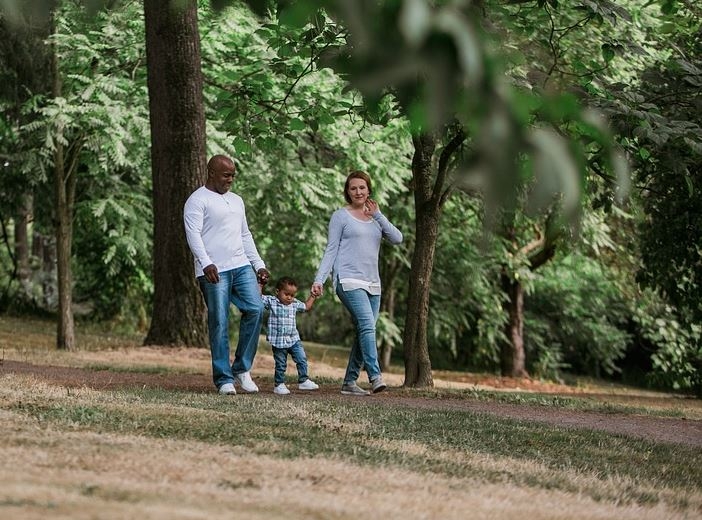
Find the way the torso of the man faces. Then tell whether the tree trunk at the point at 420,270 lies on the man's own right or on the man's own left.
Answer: on the man's own left

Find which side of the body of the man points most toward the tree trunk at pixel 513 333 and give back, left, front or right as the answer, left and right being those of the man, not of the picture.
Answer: left

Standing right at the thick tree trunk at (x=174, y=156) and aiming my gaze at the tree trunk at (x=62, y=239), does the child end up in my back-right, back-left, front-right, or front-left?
back-left

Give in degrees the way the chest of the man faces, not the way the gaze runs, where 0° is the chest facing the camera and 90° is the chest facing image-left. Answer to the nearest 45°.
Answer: approximately 315°

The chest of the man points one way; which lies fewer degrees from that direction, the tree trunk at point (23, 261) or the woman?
the woman

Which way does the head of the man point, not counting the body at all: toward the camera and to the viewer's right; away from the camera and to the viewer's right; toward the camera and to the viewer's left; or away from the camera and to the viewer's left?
toward the camera and to the viewer's right

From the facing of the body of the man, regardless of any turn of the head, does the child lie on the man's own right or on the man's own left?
on the man's own left

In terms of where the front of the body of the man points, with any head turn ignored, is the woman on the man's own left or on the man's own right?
on the man's own left

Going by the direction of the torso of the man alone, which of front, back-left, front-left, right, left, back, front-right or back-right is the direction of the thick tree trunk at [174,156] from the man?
back-left

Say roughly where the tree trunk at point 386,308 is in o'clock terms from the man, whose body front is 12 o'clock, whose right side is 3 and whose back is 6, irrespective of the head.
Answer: The tree trunk is roughly at 8 o'clock from the man.

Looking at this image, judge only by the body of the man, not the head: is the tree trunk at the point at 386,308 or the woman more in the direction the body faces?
the woman
